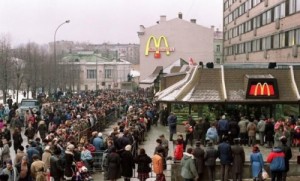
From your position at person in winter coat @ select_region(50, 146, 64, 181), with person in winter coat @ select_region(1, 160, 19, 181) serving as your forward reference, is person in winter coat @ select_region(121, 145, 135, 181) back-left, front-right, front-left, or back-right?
back-left

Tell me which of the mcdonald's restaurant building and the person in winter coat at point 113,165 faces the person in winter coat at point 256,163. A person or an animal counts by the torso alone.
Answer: the mcdonald's restaurant building

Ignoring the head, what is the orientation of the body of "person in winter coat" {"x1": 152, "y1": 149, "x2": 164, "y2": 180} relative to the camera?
away from the camera

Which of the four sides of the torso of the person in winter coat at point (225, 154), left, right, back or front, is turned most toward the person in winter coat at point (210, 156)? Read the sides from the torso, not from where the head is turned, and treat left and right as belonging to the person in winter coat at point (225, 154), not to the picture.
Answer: left

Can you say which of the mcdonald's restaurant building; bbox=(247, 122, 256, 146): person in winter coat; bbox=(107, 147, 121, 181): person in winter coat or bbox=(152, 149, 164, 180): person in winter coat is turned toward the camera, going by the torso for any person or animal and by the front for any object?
the mcdonald's restaurant building

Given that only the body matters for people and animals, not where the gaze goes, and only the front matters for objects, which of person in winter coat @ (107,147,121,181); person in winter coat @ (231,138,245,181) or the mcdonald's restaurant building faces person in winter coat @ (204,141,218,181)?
the mcdonald's restaurant building

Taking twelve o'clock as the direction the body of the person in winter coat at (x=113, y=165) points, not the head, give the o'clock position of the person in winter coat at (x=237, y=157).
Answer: the person in winter coat at (x=237, y=157) is roughly at 3 o'clock from the person in winter coat at (x=113, y=165).

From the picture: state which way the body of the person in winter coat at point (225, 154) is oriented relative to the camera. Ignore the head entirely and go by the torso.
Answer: away from the camera

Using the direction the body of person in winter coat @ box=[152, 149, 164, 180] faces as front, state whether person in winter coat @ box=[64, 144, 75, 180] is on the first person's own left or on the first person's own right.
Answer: on the first person's own left

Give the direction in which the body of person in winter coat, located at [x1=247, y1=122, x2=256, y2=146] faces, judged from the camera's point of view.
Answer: away from the camera

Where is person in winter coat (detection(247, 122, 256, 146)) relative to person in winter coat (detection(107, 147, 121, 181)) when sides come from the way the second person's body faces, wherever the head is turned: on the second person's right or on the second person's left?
on the second person's right

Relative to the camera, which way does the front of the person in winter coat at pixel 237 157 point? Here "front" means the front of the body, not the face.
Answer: away from the camera

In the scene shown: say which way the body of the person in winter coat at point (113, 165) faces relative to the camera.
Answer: away from the camera

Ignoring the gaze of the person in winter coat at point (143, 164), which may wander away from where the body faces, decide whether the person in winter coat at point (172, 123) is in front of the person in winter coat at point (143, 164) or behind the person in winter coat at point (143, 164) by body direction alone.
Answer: in front

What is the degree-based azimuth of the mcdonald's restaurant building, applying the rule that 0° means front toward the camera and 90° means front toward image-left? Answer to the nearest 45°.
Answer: approximately 0°

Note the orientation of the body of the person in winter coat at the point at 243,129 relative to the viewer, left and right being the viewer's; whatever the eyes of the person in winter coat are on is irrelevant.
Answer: facing away from the viewer
